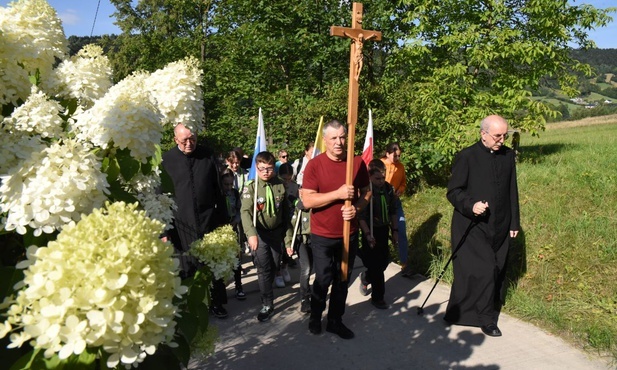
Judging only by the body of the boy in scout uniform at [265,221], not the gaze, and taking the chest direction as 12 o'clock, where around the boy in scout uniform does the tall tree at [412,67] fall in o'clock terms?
The tall tree is roughly at 7 o'clock from the boy in scout uniform.

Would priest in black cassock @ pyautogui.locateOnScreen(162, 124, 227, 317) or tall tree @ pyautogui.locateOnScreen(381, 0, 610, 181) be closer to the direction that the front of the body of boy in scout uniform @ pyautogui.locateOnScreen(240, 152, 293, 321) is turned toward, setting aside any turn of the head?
the priest in black cassock

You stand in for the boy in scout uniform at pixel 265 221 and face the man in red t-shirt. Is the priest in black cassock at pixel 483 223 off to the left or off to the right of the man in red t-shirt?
left

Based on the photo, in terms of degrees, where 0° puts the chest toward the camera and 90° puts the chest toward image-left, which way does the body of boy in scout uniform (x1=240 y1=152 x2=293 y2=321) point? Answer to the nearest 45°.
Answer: approximately 0°

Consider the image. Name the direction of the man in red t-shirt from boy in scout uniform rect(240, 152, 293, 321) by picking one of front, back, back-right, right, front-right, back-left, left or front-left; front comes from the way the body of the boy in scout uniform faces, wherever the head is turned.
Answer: front-left

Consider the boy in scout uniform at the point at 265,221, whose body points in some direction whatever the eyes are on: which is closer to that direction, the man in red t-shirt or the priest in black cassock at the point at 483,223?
the man in red t-shirt

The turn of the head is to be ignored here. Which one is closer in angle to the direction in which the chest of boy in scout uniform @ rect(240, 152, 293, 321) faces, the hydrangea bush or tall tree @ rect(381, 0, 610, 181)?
the hydrangea bush

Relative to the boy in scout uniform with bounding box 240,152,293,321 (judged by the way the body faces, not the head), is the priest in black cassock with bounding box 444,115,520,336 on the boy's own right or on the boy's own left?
on the boy's own left

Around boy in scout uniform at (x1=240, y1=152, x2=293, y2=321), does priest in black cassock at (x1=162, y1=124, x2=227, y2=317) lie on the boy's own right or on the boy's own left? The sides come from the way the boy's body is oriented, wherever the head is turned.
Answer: on the boy's own right

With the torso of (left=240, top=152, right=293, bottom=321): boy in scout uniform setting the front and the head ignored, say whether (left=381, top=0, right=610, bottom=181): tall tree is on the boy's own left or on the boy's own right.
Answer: on the boy's own left
